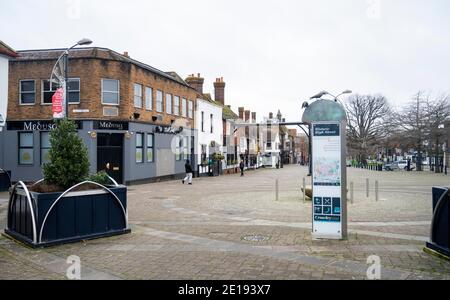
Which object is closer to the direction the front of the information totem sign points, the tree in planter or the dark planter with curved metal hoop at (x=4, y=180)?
the tree in planter

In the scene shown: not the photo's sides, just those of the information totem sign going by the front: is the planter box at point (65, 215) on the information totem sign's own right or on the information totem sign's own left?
on the information totem sign's own right

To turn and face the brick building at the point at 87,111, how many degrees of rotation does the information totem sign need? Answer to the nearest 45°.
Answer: approximately 135° to its right

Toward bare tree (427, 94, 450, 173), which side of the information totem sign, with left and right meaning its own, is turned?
back

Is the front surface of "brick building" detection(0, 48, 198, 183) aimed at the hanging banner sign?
yes

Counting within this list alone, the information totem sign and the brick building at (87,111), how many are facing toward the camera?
2

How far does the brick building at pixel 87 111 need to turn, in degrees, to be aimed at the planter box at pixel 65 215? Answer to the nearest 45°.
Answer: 0° — it already faces it

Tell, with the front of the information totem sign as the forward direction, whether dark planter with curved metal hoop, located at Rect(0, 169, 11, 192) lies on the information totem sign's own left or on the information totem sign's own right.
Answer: on the information totem sign's own right

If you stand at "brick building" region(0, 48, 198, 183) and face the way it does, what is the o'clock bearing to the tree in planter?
The tree in planter is roughly at 12 o'clock from the brick building.
